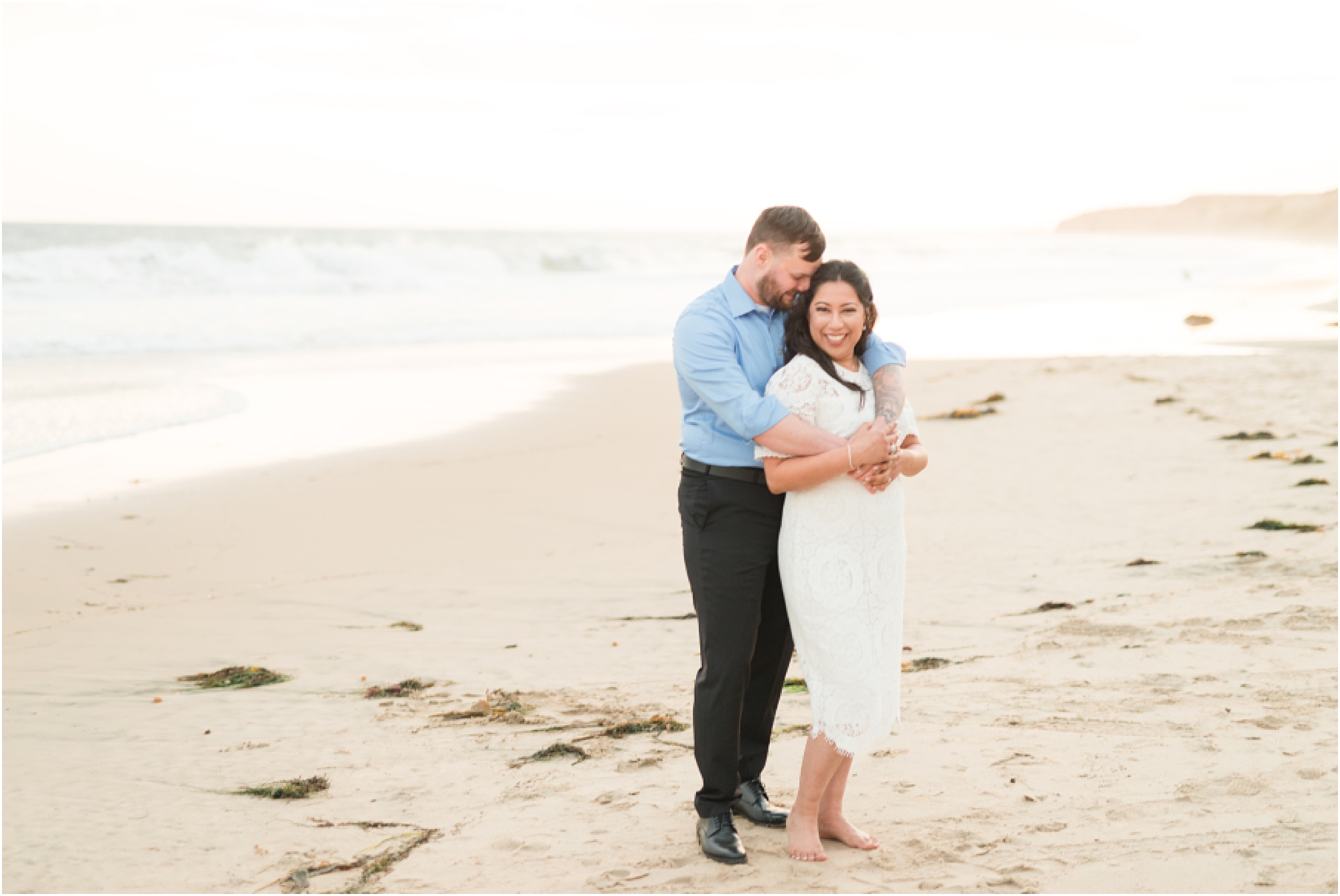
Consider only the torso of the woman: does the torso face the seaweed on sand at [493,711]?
no

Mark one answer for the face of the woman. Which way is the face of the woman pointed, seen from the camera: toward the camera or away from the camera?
toward the camera

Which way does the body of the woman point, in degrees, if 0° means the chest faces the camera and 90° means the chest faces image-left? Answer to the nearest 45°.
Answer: approximately 315°

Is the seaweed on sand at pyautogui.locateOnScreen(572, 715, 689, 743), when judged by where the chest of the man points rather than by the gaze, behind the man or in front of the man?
behind

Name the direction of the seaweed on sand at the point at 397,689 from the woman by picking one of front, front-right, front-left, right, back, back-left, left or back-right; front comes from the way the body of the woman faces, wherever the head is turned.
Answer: back

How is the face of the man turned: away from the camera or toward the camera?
toward the camera

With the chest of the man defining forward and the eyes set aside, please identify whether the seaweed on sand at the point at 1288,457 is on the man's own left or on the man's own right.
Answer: on the man's own left

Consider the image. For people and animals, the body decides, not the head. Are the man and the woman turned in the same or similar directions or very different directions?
same or similar directions

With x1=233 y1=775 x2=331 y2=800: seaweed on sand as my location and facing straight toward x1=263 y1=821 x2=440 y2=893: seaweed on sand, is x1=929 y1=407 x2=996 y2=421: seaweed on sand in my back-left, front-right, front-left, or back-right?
back-left

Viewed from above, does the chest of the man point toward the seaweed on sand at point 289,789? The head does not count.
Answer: no

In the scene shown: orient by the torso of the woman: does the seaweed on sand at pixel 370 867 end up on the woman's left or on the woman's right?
on the woman's right

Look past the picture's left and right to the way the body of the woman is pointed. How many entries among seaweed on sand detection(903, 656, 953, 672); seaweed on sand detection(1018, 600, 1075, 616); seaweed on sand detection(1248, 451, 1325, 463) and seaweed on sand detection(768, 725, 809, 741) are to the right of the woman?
0

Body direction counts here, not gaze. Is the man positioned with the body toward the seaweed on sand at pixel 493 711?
no

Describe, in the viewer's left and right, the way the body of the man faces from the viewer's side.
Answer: facing the viewer and to the right of the viewer
